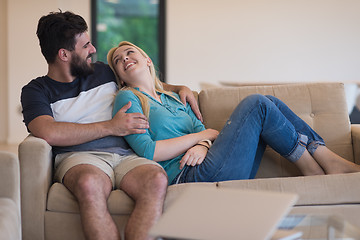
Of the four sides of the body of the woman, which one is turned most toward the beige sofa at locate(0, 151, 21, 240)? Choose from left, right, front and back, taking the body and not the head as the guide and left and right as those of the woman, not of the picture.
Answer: right

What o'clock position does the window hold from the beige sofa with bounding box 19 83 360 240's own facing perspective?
The window is roughly at 6 o'clock from the beige sofa.

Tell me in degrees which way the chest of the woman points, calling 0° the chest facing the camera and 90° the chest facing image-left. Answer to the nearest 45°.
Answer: approximately 315°

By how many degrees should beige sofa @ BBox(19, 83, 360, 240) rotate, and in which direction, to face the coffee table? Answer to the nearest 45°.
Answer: approximately 45° to its left

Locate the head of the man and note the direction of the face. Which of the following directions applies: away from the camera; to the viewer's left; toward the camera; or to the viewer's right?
to the viewer's right

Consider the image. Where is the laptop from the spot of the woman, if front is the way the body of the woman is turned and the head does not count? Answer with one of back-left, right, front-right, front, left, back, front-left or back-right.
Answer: front-right

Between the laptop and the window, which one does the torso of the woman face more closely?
the laptop

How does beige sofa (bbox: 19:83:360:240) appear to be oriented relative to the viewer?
toward the camera
